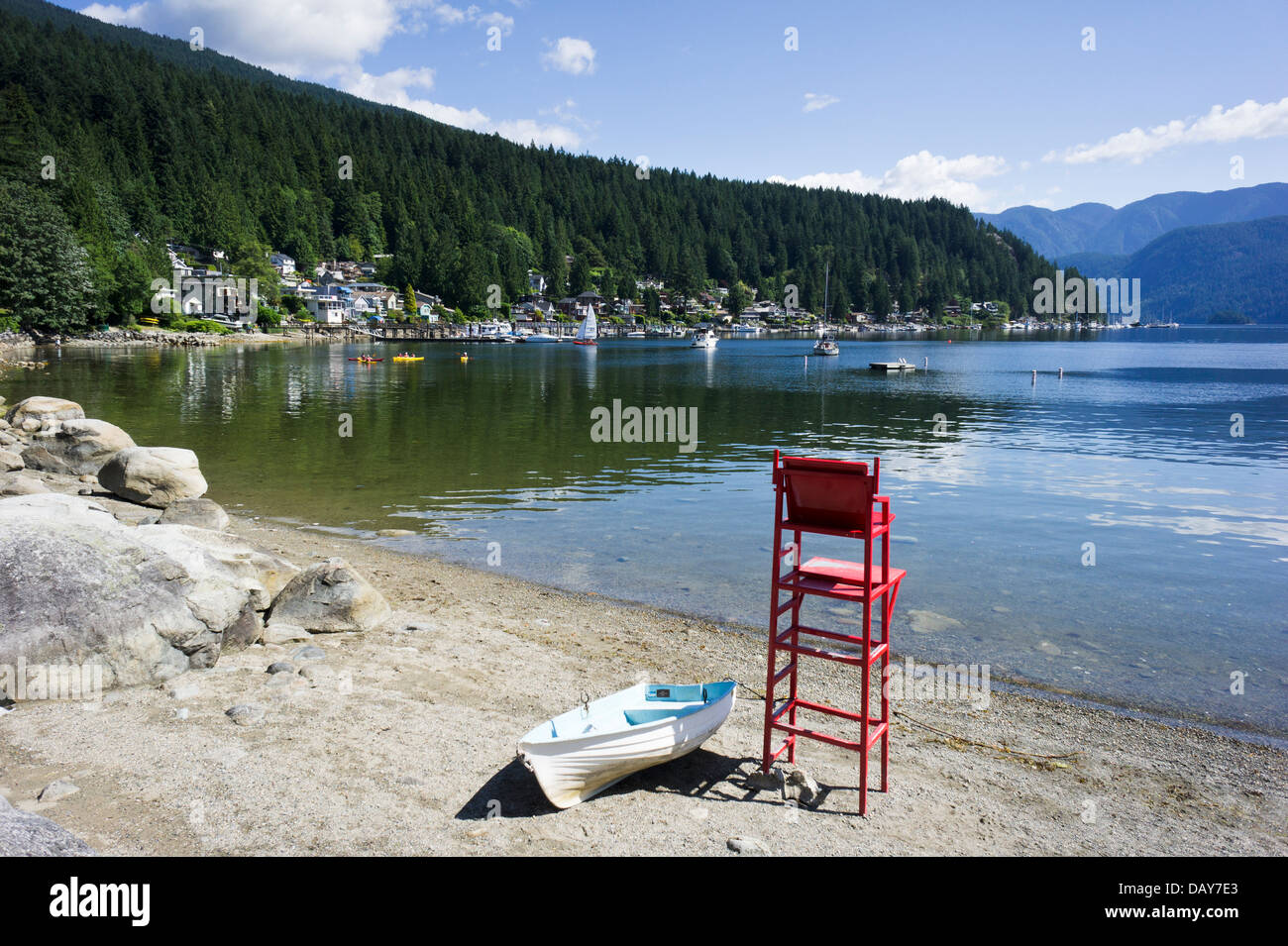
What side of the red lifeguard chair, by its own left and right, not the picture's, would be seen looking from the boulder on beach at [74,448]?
left

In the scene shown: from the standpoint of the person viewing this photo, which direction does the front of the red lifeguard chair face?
facing away from the viewer and to the right of the viewer

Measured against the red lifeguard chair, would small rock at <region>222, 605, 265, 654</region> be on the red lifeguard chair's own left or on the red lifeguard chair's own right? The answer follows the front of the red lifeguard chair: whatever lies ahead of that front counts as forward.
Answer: on the red lifeguard chair's own left

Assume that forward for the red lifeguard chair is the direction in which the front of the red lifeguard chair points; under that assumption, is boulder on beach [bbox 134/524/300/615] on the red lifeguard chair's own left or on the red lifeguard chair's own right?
on the red lifeguard chair's own left

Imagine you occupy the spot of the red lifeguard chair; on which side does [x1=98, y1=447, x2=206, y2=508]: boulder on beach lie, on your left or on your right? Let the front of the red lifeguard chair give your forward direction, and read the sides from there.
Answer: on your left

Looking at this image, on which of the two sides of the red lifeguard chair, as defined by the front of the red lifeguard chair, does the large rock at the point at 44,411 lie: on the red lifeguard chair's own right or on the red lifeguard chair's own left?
on the red lifeguard chair's own left

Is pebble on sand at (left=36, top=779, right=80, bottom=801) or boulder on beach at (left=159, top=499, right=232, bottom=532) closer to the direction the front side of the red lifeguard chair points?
the boulder on beach

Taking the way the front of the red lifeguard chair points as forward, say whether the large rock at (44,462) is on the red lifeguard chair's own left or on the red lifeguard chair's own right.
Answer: on the red lifeguard chair's own left

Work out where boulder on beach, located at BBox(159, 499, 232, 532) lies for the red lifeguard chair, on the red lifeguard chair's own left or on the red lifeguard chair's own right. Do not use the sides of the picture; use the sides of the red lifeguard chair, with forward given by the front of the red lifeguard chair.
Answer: on the red lifeguard chair's own left

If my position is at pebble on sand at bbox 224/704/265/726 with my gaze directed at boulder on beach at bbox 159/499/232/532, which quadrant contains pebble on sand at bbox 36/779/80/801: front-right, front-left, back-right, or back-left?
back-left
